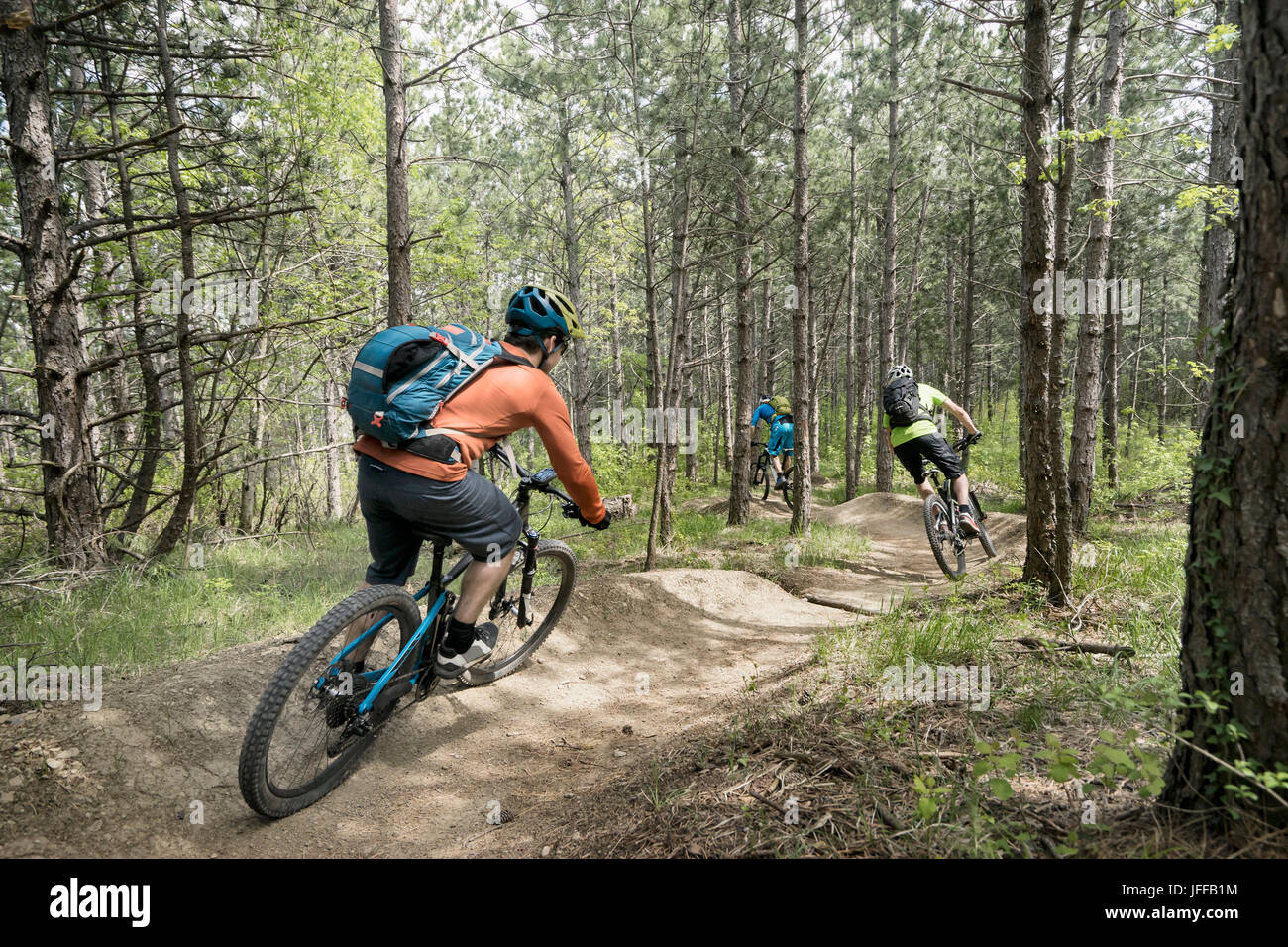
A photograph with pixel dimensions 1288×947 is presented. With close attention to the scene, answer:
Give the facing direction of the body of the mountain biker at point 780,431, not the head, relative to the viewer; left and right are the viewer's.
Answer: facing away from the viewer and to the left of the viewer

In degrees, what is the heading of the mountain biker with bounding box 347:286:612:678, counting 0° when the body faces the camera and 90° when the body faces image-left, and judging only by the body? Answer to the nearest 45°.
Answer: approximately 225°

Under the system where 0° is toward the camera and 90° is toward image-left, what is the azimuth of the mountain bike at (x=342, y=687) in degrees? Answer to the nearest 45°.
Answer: approximately 225°

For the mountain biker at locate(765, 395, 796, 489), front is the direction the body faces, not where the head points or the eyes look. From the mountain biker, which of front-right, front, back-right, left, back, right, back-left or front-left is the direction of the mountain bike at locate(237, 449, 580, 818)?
back-left
